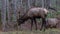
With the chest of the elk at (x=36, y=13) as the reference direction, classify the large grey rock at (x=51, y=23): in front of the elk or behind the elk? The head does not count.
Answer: behind

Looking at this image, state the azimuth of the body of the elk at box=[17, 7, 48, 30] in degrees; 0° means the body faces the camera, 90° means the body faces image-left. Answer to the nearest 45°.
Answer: approximately 90°
